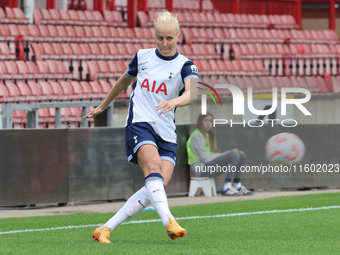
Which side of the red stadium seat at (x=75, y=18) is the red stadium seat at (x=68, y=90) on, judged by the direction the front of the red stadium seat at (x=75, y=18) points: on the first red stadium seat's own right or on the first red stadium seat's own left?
on the first red stadium seat's own right

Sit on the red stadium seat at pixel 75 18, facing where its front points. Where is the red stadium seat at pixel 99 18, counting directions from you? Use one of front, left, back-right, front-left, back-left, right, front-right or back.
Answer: left

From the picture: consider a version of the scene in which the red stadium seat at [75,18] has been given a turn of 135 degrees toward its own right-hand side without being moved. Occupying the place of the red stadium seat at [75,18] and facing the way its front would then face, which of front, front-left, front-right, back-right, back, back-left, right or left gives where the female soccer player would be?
left

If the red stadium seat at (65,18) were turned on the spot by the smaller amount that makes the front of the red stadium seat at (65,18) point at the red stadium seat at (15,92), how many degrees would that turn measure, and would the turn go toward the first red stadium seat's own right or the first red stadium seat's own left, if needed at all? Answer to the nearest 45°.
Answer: approximately 45° to the first red stadium seat's own right

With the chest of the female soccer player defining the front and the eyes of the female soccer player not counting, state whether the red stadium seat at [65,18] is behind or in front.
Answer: behind

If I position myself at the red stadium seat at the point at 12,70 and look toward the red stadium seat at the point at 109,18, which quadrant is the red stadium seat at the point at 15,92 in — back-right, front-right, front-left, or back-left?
back-right

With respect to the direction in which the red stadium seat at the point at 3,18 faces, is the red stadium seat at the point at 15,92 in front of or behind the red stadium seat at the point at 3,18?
in front

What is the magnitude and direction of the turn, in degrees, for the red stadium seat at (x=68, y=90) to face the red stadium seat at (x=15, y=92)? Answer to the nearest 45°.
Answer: approximately 90° to its right

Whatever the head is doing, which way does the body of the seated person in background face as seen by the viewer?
to the viewer's right

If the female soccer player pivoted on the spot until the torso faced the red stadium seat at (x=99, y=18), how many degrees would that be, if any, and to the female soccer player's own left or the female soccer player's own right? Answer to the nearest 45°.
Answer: approximately 180°

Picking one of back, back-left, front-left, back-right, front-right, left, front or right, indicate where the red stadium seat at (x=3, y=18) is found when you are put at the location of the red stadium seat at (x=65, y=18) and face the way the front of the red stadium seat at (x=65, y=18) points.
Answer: right

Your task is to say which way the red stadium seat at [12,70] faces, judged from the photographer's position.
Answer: facing the viewer and to the right of the viewer

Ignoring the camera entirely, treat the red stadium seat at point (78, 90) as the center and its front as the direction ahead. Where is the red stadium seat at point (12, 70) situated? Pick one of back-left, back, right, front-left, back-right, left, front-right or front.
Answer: back-right

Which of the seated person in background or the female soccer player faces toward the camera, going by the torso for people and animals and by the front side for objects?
the female soccer player

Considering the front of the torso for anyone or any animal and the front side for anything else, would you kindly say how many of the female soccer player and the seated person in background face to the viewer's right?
1
